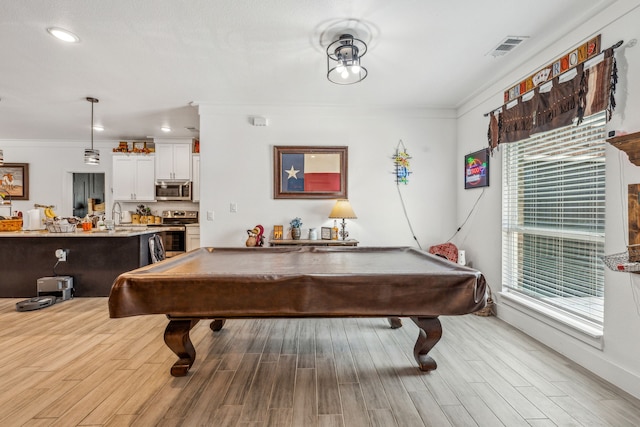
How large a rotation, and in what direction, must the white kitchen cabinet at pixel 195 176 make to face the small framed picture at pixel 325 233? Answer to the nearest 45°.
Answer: approximately 45° to its left

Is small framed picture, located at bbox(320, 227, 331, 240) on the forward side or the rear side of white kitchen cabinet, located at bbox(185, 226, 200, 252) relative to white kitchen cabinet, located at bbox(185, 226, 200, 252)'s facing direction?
on the forward side

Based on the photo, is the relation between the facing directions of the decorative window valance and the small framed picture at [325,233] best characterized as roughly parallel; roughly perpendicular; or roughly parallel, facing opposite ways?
roughly perpendicular

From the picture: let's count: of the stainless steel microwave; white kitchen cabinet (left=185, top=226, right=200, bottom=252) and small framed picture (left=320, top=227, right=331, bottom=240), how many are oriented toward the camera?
3

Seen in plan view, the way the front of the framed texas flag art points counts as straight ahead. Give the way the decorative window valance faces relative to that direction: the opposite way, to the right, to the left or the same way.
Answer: to the right

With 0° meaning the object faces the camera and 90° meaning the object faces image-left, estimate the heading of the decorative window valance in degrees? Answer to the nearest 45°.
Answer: approximately 45°

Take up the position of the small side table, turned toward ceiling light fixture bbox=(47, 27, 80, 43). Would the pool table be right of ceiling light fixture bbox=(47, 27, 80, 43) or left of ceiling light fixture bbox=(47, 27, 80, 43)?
left

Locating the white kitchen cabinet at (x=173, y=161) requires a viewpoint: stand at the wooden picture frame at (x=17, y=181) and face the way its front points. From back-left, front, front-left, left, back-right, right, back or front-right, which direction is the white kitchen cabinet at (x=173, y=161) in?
front-left

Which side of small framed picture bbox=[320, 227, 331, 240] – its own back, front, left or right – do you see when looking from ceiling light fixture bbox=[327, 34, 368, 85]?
front

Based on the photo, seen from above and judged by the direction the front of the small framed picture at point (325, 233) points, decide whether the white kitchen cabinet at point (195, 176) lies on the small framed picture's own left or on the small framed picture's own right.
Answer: on the small framed picture's own right

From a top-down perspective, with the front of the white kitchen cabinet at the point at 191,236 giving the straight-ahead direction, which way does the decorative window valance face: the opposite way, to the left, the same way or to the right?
to the right
